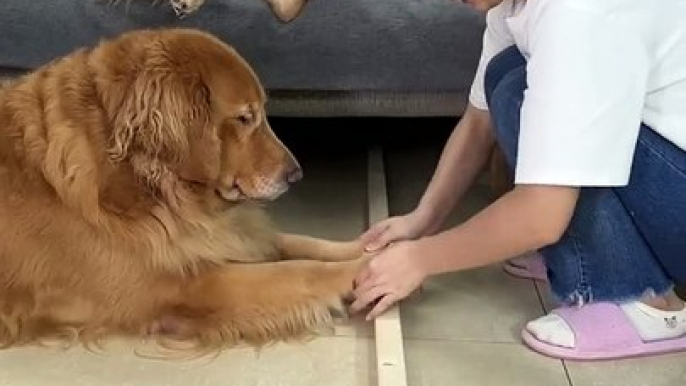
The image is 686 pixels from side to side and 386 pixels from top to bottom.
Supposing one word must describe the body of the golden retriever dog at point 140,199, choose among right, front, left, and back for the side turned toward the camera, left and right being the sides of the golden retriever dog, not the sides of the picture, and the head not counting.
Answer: right
